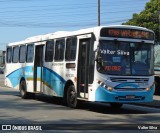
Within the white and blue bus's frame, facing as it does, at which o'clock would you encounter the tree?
The tree is roughly at 8 o'clock from the white and blue bus.

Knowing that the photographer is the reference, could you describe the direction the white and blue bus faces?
facing the viewer and to the right of the viewer
